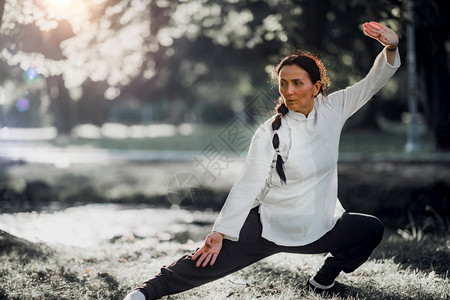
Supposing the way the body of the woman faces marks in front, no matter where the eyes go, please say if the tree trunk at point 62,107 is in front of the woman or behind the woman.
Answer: behind

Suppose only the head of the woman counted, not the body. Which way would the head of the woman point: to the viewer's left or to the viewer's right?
to the viewer's left

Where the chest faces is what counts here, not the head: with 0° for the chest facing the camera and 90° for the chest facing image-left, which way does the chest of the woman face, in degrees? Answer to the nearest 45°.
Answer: approximately 0°
